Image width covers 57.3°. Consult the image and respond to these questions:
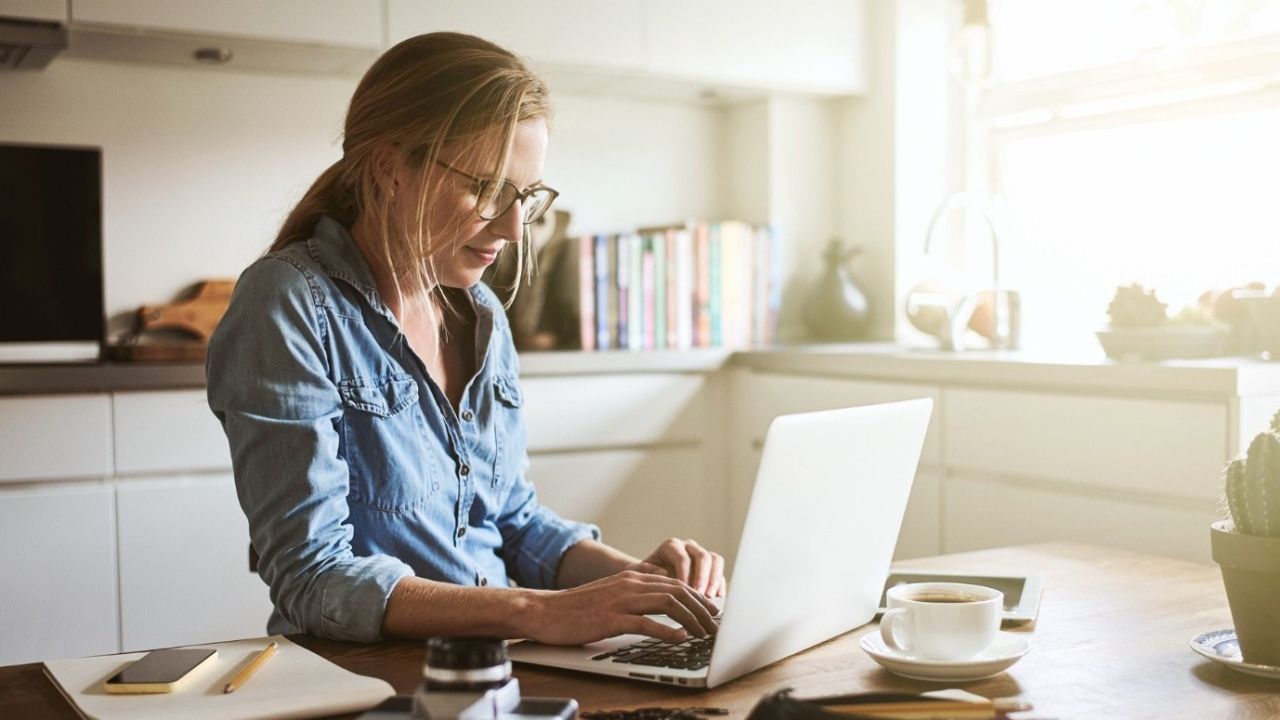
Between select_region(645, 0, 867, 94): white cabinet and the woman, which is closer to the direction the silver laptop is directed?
the woman

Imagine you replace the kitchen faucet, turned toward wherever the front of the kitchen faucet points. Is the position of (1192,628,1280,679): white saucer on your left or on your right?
on your left

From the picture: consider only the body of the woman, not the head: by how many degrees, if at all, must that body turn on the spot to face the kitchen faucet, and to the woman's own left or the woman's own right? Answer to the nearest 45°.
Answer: approximately 90° to the woman's own left

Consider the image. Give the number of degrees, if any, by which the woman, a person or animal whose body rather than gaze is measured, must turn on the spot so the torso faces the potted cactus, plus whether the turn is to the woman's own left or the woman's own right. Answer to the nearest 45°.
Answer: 0° — they already face it

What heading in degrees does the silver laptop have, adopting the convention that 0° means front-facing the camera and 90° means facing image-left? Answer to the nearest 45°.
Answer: approximately 135°

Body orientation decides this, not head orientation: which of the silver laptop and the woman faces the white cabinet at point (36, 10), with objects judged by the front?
the silver laptop

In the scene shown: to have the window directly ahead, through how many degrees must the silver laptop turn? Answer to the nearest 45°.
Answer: approximately 90° to its right

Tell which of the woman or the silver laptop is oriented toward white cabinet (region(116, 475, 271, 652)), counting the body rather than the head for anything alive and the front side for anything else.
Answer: the silver laptop
